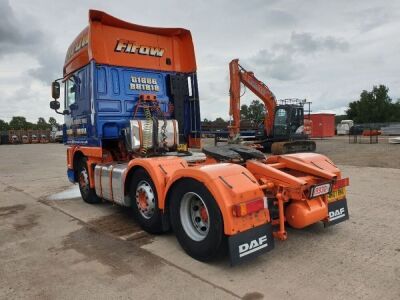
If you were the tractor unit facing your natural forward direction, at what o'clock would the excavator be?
The excavator is roughly at 2 o'clock from the tractor unit.

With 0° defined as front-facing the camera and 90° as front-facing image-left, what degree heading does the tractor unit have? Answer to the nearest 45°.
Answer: approximately 135°
